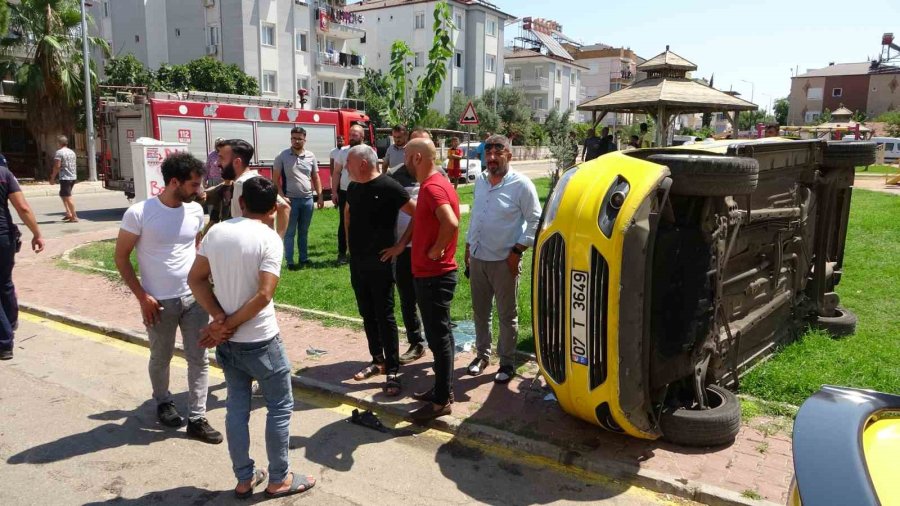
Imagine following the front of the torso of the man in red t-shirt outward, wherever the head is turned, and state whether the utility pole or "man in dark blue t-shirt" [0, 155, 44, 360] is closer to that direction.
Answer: the man in dark blue t-shirt

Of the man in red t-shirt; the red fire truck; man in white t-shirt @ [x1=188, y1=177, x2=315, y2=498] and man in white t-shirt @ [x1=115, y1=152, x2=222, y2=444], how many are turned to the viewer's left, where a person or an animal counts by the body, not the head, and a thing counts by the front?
1

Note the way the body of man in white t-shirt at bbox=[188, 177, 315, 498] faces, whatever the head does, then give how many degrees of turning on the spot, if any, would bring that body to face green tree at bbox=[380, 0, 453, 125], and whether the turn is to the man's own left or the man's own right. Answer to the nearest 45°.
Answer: approximately 45° to the man's own left

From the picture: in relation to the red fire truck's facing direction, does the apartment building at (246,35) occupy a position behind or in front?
in front

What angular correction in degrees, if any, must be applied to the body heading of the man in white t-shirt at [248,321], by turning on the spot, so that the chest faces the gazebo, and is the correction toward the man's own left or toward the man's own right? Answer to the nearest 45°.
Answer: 0° — they already face it

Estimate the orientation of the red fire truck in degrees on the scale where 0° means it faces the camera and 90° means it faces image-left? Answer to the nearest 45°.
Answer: approximately 225°

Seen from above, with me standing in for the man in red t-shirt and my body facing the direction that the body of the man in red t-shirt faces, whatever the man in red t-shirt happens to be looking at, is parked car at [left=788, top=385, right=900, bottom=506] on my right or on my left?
on my left

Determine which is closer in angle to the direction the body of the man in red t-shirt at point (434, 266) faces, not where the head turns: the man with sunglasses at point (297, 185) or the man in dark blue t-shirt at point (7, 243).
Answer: the man in dark blue t-shirt

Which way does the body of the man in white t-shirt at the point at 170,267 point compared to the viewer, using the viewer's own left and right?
facing the viewer and to the right of the viewer

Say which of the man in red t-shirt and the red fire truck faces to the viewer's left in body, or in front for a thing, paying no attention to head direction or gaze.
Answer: the man in red t-shirt

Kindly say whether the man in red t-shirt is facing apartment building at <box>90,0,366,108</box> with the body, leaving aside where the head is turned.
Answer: no

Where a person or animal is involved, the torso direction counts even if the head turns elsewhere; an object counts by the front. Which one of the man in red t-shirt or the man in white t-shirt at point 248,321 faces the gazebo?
the man in white t-shirt

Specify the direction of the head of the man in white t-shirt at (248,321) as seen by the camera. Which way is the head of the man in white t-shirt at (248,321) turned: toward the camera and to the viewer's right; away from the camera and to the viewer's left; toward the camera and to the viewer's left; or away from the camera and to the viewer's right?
away from the camera and to the viewer's right
